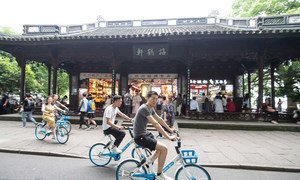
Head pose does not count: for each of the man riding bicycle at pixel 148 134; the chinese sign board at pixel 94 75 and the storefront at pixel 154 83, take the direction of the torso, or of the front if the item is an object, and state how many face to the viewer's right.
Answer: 1

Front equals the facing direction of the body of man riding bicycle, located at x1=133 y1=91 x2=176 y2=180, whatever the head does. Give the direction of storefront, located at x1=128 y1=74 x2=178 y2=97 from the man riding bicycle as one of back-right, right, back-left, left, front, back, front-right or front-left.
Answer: left

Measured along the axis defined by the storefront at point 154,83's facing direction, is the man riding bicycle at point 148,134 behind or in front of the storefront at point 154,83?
in front

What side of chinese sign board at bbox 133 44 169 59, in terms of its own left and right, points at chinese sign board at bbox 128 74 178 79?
back

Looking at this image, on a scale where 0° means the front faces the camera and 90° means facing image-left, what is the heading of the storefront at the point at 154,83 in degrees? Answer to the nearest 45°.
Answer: approximately 0°

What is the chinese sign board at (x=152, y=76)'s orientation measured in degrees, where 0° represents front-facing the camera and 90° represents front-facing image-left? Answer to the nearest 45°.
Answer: approximately 0°

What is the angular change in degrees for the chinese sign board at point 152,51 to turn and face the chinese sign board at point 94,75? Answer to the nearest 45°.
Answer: approximately 135° to its right

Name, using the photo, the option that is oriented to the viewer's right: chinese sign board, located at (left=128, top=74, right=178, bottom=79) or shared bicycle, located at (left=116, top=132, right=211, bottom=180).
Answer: the shared bicycle

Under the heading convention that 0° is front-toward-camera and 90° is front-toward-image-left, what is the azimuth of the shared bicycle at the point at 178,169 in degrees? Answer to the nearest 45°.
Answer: approximately 270°

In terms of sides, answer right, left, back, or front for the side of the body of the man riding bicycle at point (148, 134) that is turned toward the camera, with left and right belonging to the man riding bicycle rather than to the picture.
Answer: right
